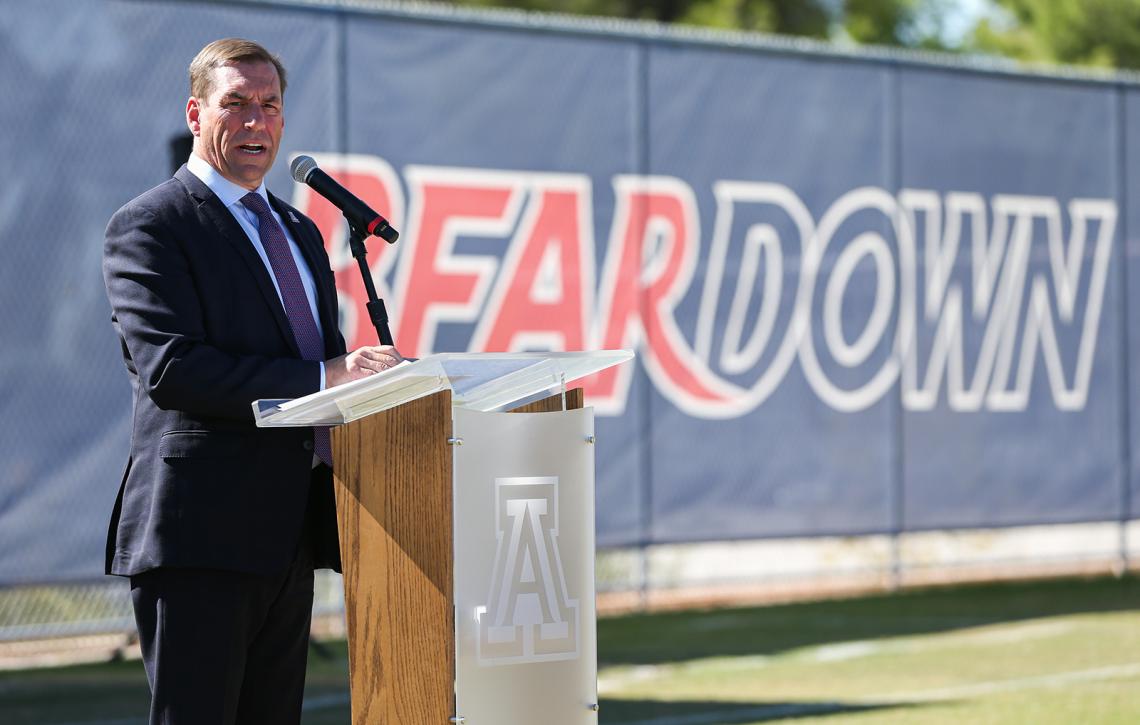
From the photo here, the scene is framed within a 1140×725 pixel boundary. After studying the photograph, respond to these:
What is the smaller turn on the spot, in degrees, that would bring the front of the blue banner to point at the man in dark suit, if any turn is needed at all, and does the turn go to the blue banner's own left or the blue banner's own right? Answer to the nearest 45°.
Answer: approximately 45° to the blue banner's own right

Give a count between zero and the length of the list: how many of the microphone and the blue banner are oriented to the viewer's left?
1

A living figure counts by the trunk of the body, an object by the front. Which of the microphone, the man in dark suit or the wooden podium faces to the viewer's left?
the microphone

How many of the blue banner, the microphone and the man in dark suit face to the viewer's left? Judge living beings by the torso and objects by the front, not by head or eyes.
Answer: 1

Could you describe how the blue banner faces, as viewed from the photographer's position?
facing the viewer and to the right of the viewer

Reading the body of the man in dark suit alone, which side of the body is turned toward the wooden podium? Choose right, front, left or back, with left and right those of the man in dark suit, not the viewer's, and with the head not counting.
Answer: front

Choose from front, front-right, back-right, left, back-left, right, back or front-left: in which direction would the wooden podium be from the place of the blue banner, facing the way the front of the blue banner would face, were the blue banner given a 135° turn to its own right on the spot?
left

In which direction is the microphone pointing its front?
to the viewer's left

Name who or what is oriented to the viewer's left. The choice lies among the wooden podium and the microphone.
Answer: the microphone
